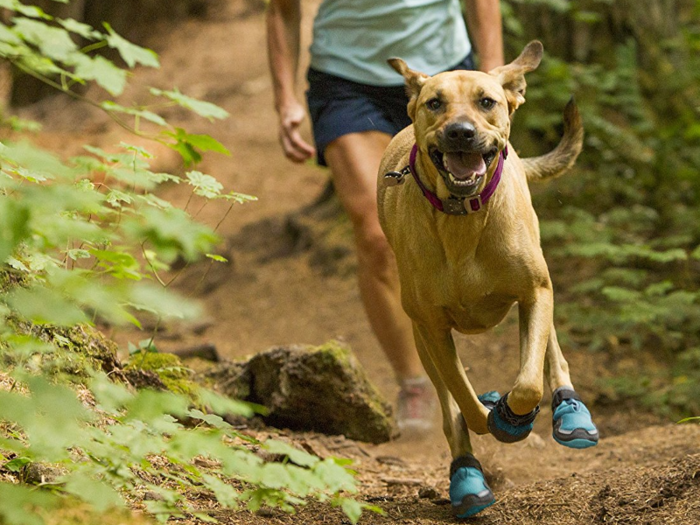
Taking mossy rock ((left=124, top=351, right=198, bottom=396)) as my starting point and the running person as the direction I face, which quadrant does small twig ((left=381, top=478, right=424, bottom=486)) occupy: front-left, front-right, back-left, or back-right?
front-right

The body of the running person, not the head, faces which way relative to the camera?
toward the camera

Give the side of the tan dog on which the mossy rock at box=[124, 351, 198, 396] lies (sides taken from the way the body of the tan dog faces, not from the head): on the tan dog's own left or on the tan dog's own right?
on the tan dog's own right

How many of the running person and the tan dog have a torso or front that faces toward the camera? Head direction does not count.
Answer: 2

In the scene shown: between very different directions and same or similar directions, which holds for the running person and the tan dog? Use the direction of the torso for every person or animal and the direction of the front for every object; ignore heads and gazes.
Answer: same or similar directions

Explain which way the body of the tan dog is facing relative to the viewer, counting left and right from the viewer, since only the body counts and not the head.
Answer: facing the viewer

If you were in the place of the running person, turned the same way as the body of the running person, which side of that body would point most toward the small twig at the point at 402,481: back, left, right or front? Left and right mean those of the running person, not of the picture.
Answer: front
